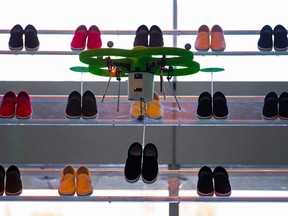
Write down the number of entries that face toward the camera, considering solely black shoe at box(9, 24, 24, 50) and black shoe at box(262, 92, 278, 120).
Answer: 2

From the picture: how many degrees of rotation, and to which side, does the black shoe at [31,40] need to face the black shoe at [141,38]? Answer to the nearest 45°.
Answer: approximately 90° to its left

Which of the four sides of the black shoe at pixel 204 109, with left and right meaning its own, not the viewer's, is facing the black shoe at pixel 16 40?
right

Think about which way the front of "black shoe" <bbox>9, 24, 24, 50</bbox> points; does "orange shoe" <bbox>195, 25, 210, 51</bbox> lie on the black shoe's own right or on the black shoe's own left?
on the black shoe's own left

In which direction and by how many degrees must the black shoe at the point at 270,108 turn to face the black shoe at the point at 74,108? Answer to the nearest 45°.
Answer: approximately 90° to its right

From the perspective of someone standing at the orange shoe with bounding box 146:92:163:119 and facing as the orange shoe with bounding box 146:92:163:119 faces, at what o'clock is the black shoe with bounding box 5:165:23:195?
The black shoe is roughly at 3 o'clock from the orange shoe.

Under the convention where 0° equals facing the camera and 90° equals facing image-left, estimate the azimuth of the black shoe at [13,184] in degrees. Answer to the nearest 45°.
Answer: approximately 0°
